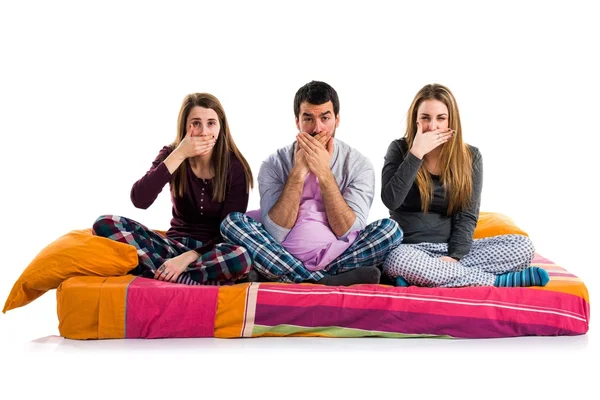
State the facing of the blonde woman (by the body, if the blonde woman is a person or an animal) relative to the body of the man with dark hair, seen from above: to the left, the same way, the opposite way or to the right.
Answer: the same way

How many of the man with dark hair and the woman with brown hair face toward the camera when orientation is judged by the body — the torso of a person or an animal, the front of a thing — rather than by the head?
2

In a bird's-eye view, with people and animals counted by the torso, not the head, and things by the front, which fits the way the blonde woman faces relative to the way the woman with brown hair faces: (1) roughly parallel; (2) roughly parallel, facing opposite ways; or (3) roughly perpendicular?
roughly parallel

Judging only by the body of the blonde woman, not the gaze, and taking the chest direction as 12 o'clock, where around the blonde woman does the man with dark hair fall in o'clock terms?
The man with dark hair is roughly at 2 o'clock from the blonde woman.

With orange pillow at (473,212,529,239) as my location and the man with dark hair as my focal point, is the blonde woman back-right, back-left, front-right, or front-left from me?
front-left

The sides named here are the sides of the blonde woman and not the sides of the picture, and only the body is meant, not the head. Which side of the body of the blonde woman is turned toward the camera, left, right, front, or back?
front

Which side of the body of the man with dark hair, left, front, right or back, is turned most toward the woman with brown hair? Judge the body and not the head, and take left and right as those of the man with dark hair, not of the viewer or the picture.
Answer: right

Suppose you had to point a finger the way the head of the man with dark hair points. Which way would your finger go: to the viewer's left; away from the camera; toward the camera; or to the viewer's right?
toward the camera

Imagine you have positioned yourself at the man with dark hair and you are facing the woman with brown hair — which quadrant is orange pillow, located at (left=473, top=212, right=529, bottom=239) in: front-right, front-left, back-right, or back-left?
back-right

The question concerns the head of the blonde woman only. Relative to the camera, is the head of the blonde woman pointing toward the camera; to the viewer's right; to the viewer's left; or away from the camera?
toward the camera

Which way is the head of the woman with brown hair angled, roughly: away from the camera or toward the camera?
toward the camera

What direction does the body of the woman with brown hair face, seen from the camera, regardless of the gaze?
toward the camera

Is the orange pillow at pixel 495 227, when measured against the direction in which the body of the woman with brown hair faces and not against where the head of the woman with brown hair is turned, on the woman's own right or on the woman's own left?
on the woman's own left
